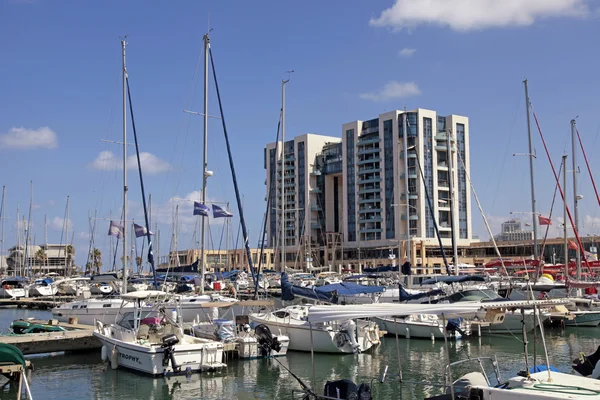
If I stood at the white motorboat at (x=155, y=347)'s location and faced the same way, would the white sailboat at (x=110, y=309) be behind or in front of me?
in front

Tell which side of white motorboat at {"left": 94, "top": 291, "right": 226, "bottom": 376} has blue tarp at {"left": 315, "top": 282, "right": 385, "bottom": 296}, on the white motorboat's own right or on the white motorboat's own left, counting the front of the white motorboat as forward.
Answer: on the white motorboat's own right

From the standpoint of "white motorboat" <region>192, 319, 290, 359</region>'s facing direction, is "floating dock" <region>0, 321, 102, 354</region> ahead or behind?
ahead

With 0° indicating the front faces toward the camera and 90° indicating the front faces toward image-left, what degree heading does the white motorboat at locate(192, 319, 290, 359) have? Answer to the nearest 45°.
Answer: approximately 135°

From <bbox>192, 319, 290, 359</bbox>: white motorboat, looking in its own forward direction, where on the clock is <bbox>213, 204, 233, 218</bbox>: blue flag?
The blue flag is roughly at 1 o'clock from the white motorboat.

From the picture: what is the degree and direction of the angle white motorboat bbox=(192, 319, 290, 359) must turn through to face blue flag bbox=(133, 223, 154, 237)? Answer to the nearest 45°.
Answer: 0° — it already faces it

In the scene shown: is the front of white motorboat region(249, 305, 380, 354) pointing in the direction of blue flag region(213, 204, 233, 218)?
yes

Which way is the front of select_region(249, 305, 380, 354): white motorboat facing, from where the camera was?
facing away from the viewer and to the left of the viewer
